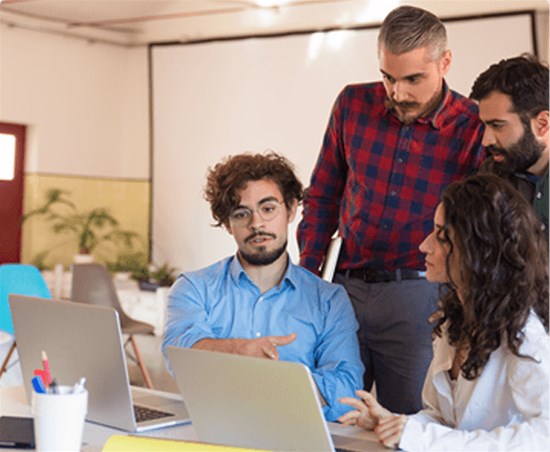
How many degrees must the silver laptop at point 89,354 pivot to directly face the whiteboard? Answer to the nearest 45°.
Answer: approximately 45° to its left

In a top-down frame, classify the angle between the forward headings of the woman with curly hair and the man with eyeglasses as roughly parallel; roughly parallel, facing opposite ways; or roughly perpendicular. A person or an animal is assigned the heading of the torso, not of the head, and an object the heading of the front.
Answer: roughly perpendicular

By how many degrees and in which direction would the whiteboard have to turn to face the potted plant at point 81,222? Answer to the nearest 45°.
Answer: approximately 90° to its right

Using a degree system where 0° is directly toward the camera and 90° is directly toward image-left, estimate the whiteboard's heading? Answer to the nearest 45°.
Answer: approximately 0°

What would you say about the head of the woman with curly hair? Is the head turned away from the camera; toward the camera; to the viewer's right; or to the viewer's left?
to the viewer's left

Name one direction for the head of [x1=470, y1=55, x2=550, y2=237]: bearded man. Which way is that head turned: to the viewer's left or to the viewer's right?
to the viewer's left

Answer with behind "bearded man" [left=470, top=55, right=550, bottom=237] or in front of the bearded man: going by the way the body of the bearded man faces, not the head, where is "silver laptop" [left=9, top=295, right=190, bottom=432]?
in front

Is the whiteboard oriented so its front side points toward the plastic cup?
yes

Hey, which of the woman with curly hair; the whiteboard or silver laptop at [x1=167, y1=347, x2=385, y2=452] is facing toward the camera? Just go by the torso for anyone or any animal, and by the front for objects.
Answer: the whiteboard

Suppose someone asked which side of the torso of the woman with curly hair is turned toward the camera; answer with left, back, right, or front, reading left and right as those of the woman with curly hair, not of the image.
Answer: left

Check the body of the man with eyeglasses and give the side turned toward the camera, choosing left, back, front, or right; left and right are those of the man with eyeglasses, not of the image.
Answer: front

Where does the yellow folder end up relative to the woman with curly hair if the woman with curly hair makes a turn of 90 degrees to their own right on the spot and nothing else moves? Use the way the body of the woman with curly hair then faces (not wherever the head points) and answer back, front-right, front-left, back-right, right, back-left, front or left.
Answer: back-left
